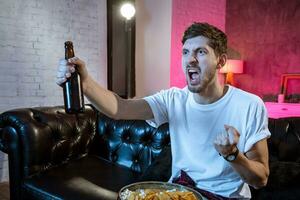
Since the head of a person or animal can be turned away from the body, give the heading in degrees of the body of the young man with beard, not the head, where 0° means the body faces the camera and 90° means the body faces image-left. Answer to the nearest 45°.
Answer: approximately 45°
